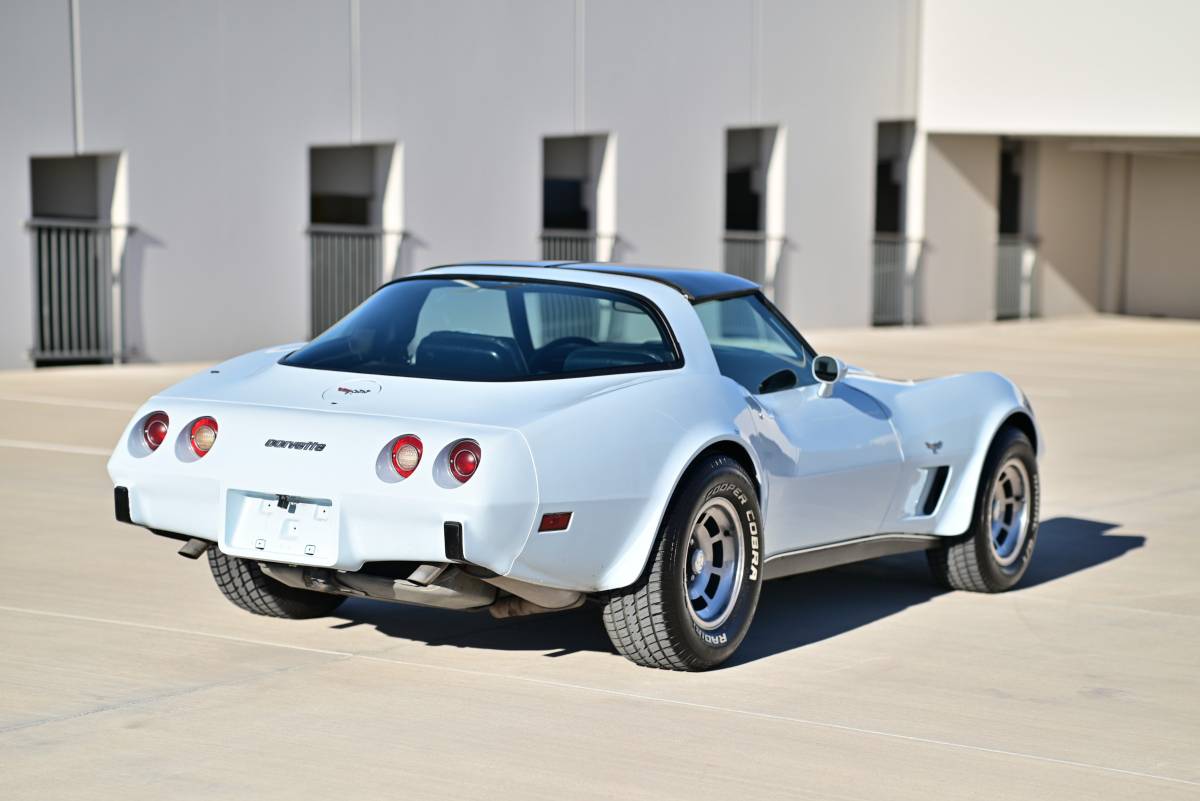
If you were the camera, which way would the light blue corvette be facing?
facing away from the viewer and to the right of the viewer

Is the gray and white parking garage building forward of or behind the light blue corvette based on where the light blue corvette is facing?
forward
